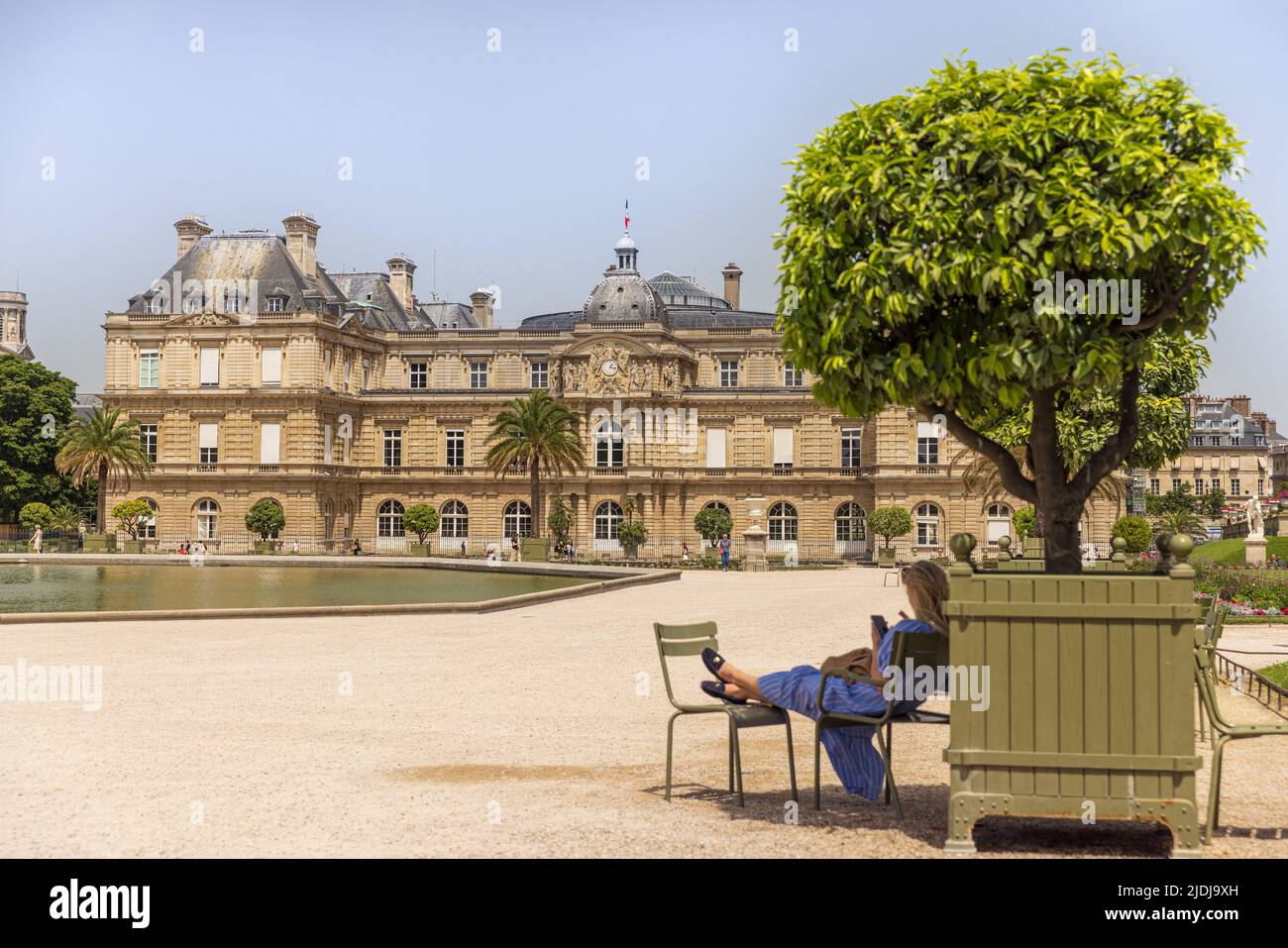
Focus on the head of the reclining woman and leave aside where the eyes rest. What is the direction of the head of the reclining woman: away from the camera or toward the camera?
away from the camera

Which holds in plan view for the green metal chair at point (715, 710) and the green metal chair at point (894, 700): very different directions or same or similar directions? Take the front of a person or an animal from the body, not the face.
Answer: very different directions

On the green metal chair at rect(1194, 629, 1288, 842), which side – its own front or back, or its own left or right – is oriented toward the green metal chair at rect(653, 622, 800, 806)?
back

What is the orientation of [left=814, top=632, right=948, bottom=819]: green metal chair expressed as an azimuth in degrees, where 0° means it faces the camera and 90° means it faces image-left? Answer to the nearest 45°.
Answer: approximately 135°

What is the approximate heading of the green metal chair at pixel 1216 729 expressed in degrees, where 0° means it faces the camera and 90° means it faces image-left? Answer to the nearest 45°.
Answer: approximately 270°

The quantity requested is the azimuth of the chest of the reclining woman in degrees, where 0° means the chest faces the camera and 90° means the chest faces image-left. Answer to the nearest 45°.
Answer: approximately 135°

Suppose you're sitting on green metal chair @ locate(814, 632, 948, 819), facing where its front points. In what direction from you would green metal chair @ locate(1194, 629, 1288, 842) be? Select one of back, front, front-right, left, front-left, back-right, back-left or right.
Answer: back-right

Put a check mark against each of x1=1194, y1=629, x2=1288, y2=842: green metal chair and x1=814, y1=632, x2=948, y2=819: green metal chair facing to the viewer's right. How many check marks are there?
1

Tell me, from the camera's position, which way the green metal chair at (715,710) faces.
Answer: facing the viewer and to the right of the viewer

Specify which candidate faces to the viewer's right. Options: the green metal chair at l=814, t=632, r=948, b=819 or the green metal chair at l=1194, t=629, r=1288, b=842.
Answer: the green metal chair at l=1194, t=629, r=1288, b=842

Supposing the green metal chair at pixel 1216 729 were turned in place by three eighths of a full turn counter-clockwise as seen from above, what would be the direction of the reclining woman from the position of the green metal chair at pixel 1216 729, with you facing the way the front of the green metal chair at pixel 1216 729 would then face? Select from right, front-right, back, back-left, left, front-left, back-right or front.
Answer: front-left
